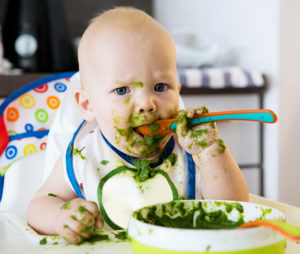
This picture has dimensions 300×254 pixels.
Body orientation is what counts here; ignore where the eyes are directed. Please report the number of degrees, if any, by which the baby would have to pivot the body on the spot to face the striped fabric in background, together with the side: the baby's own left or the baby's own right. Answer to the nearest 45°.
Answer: approximately 180°

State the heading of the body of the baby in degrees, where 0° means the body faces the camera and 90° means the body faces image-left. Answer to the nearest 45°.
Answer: approximately 0°
